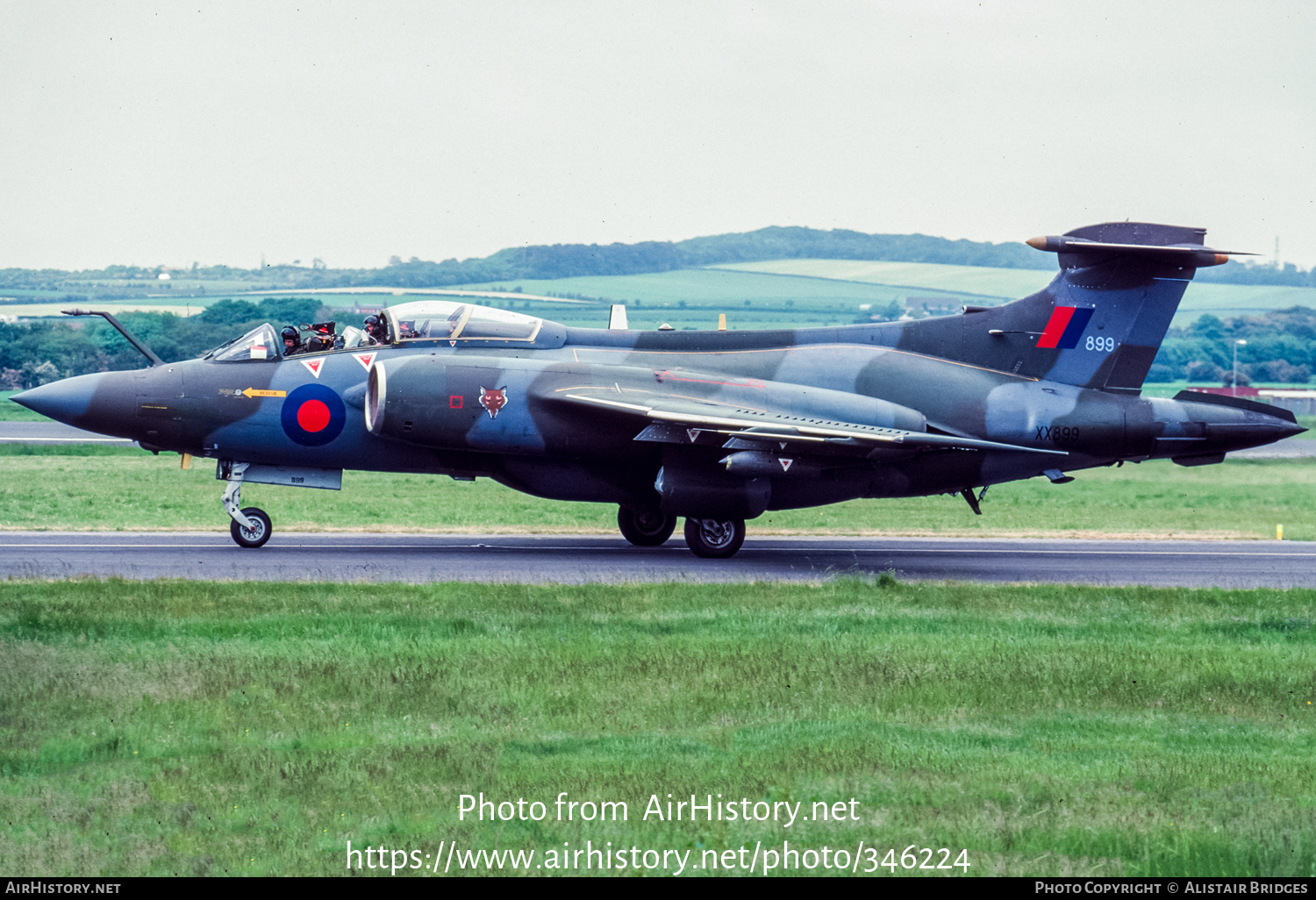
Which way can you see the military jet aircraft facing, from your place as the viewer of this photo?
facing to the left of the viewer
